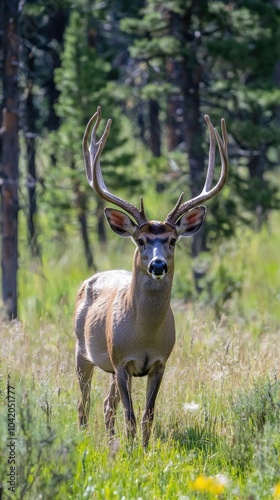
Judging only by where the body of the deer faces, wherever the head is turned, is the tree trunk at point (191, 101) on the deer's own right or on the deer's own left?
on the deer's own left

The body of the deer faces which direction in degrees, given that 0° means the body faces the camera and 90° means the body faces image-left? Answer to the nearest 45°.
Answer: approximately 315°

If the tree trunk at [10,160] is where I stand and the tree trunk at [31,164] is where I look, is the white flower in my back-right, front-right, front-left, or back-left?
back-right

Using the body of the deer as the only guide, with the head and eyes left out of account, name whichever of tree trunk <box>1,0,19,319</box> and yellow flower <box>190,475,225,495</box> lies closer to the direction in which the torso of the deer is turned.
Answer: the yellow flower
